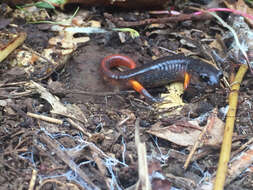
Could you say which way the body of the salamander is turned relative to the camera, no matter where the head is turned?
to the viewer's right

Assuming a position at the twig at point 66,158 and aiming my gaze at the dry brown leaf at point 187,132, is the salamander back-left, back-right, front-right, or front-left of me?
front-left

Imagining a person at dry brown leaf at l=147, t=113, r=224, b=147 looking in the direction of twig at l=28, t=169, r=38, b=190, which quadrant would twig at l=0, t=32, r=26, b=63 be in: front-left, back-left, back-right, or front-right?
front-right

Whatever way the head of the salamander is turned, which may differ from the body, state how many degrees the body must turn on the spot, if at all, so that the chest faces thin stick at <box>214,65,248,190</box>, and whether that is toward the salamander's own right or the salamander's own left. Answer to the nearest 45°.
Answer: approximately 45° to the salamander's own right

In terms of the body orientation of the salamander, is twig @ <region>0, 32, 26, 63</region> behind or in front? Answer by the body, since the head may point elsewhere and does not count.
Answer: behind

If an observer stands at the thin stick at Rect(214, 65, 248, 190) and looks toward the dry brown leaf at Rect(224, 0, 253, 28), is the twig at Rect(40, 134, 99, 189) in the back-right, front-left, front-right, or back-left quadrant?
back-left
